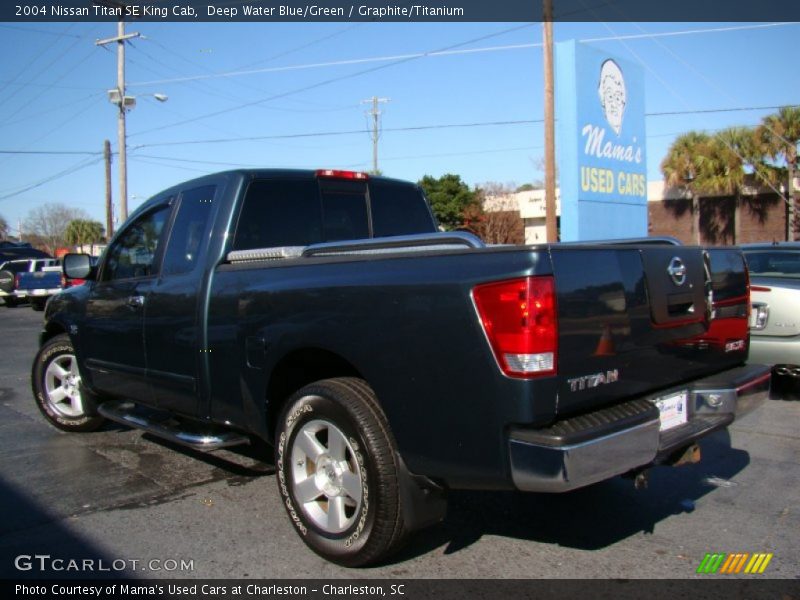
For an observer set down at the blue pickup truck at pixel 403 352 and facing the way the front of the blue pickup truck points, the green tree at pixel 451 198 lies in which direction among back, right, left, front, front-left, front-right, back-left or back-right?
front-right

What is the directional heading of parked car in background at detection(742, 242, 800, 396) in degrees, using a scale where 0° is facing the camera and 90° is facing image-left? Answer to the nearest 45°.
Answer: approximately 180°

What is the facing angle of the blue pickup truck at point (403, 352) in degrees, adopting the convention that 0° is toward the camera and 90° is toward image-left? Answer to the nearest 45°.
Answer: approximately 135°

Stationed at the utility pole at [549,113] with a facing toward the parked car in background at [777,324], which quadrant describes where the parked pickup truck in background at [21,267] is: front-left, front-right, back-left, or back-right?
back-right

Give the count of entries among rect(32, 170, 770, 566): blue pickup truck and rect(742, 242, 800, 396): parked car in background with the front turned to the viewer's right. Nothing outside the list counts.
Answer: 0

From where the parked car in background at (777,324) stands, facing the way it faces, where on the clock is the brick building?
The brick building is roughly at 12 o'clock from the parked car in background.

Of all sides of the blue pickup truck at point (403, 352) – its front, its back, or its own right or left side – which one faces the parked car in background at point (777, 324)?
right
